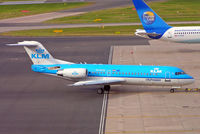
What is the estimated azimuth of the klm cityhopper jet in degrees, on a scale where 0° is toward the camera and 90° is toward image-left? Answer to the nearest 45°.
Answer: approximately 270°
